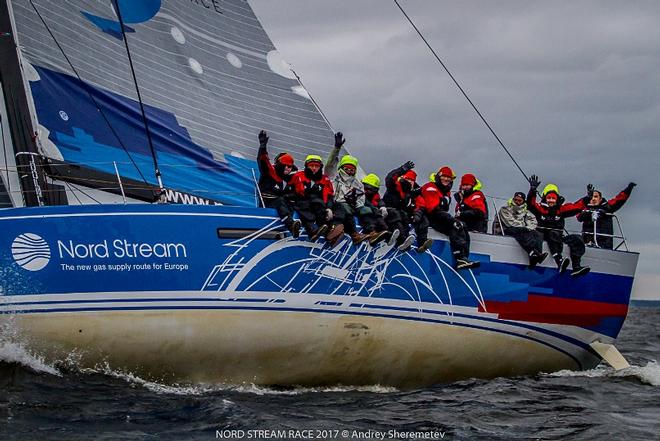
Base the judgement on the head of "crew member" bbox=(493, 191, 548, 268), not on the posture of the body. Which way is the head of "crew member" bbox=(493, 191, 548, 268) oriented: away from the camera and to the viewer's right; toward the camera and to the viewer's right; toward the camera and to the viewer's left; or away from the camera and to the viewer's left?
toward the camera and to the viewer's left

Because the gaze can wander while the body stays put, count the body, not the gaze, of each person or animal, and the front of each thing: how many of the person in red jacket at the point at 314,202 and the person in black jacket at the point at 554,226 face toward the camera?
2

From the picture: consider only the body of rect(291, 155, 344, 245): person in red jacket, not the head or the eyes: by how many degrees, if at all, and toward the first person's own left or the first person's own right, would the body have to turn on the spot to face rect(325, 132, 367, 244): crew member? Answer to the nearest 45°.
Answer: approximately 135° to the first person's own left

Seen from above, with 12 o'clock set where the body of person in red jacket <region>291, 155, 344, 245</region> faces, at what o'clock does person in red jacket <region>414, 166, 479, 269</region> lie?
person in red jacket <region>414, 166, 479, 269</region> is roughly at 8 o'clock from person in red jacket <region>291, 155, 344, 245</region>.

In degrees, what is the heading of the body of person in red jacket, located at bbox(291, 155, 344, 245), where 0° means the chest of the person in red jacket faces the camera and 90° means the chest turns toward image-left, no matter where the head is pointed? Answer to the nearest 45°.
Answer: approximately 0°

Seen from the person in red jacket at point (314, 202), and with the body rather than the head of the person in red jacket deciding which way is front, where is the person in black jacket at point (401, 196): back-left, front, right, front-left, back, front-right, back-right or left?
back-left
